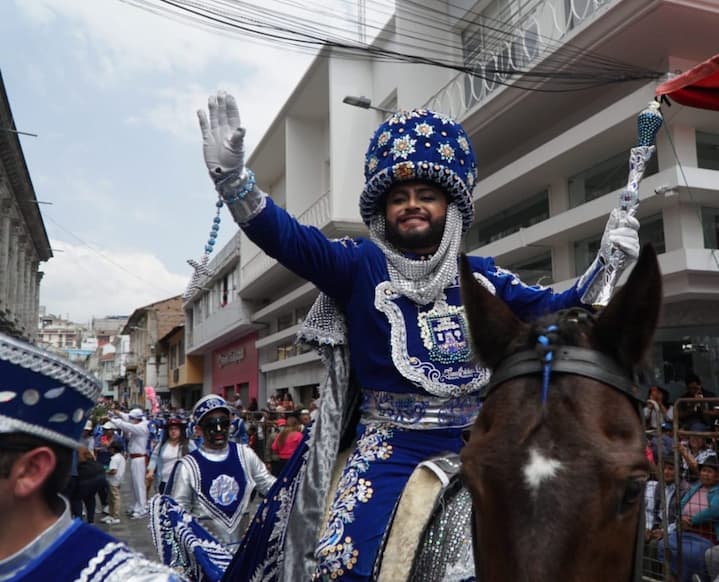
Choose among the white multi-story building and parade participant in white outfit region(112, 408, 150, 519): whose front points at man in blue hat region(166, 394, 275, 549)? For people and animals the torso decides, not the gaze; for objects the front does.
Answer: the white multi-story building

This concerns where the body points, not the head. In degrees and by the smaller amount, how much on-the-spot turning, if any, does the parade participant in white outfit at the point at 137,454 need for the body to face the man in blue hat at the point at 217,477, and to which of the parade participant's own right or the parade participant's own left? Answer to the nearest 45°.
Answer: approximately 90° to the parade participant's own left

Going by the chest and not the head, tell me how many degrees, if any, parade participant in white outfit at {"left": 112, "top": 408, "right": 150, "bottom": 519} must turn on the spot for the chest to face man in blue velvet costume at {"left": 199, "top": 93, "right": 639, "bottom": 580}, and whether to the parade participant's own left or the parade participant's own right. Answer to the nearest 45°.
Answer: approximately 90° to the parade participant's own left

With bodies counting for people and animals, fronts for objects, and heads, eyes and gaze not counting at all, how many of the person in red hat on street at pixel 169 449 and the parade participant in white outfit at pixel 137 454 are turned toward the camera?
1

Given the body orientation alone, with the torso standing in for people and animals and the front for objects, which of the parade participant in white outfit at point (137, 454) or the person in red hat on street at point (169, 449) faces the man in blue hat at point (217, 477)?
the person in red hat on street at point (169, 449)

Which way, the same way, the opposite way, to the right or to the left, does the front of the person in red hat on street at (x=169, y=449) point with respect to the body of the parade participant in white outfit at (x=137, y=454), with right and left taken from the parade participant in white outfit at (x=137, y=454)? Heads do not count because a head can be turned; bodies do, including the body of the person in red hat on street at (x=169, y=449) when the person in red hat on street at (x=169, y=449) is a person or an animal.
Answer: to the left

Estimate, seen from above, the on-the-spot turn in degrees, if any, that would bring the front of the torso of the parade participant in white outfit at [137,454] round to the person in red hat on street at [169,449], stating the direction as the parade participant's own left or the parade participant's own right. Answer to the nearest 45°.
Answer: approximately 90° to the parade participant's own left

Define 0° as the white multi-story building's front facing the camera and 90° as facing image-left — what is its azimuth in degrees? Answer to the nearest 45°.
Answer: approximately 45°

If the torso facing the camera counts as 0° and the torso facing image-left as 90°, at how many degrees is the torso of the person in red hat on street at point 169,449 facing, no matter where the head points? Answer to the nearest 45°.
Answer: approximately 0°

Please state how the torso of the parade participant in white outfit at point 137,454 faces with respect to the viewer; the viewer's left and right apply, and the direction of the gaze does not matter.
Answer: facing to the left of the viewer
